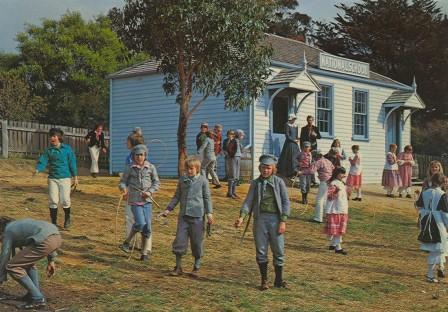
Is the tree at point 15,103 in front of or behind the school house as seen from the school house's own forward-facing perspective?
behind

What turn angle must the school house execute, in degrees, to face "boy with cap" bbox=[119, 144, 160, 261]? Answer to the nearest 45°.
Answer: approximately 45° to its right

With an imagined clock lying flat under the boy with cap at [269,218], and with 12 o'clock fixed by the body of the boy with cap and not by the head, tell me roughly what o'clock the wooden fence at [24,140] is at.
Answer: The wooden fence is roughly at 5 o'clock from the boy with cap.

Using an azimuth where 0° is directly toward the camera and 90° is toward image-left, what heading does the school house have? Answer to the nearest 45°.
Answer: approximately 315°

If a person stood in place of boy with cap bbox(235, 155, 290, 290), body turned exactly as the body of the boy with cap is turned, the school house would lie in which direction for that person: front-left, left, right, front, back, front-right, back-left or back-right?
back

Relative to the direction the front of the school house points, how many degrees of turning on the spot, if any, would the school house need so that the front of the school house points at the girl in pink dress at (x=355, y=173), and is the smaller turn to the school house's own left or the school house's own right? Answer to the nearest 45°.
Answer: approximately 45° to the school house's own right
